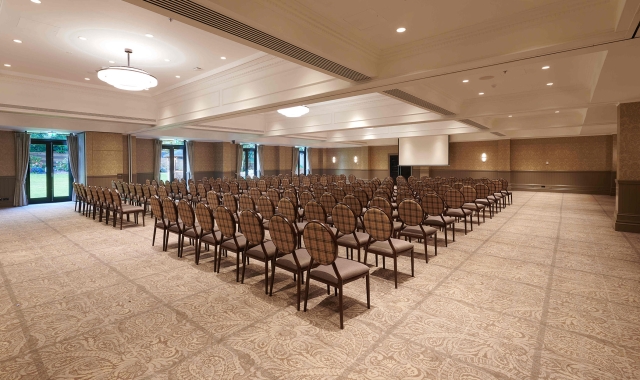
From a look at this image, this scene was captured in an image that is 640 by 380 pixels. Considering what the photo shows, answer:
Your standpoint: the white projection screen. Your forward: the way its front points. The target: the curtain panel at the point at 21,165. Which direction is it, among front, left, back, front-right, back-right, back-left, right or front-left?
front-right

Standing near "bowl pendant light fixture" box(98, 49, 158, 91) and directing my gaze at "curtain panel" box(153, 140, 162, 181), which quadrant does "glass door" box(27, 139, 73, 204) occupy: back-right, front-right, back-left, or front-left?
front-left

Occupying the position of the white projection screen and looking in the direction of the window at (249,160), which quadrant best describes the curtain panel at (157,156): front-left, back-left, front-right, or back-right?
front-left

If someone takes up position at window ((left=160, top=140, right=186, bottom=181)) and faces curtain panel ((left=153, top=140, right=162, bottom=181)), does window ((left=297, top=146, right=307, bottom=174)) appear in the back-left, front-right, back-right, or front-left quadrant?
back-left

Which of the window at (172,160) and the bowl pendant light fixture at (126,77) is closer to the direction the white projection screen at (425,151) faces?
the bowl pendant light fixture

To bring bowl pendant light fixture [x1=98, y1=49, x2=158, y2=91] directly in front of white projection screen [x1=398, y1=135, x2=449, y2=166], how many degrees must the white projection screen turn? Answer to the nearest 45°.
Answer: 0° — it already faces it

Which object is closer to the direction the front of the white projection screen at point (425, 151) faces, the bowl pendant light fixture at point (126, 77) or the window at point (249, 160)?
the bowl pendant light fixture

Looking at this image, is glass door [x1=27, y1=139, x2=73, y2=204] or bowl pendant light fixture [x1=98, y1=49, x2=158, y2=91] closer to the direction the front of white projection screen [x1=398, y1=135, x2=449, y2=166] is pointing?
the bowl pendant light fixture

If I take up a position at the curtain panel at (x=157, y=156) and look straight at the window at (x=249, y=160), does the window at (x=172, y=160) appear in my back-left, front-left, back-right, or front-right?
front-left

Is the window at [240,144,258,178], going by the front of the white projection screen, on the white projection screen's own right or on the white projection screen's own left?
on the white projection screen's own right

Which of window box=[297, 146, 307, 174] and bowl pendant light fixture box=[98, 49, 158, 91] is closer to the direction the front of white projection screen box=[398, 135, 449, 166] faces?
the bowl pendant light fixture

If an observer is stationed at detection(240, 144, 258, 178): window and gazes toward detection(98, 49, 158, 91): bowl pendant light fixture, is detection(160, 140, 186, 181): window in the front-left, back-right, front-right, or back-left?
front-right

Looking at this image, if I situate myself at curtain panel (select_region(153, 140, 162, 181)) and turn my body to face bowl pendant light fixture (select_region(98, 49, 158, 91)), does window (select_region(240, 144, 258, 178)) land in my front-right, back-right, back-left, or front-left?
back-left

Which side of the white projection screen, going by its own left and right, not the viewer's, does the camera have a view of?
front

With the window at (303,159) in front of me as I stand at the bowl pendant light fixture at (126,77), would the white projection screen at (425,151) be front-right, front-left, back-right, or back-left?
front-right

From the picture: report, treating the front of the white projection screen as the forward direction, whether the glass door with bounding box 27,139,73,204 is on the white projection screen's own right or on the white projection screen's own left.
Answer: on the white projection screen's own right
